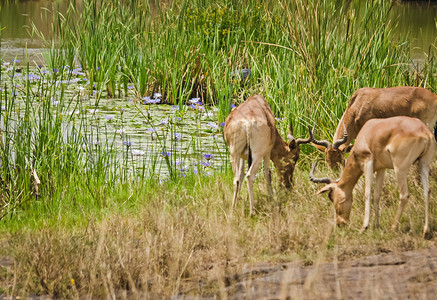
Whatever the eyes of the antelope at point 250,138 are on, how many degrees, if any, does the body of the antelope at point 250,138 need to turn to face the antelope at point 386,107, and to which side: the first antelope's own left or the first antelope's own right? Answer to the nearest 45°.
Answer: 0° — it already faces it

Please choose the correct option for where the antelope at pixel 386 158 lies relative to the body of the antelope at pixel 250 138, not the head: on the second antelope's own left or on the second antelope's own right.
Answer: on the second antelope's own right

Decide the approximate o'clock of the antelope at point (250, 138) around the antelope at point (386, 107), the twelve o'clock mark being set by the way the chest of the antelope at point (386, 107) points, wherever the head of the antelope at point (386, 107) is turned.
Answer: the antelope at point (250, 138) is roughly at 10 o'clock from the antelope at point (386, 107).

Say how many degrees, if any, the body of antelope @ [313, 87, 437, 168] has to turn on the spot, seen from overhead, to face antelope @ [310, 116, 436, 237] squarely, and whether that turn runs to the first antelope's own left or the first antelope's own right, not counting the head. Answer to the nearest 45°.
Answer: approximately 90° to the first antelope's own left

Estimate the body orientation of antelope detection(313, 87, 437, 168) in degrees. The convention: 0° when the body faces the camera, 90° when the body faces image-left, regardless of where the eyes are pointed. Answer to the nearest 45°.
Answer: approximately 90°

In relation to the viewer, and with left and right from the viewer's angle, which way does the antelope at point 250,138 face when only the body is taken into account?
facing away from the viewer and to the right of the viewer

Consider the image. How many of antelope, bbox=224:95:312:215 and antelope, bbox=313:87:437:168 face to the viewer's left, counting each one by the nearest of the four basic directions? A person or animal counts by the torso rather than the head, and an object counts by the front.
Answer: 1
